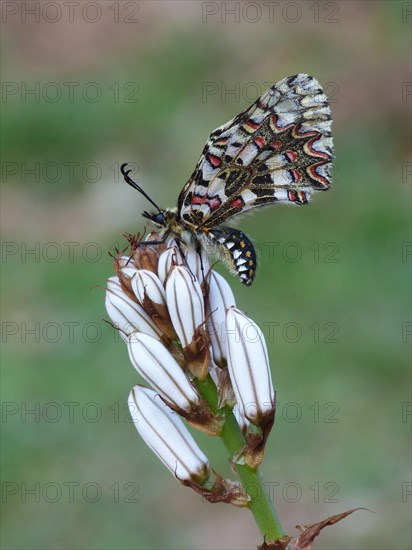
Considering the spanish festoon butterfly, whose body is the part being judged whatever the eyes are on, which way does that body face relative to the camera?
to the viewer's left
